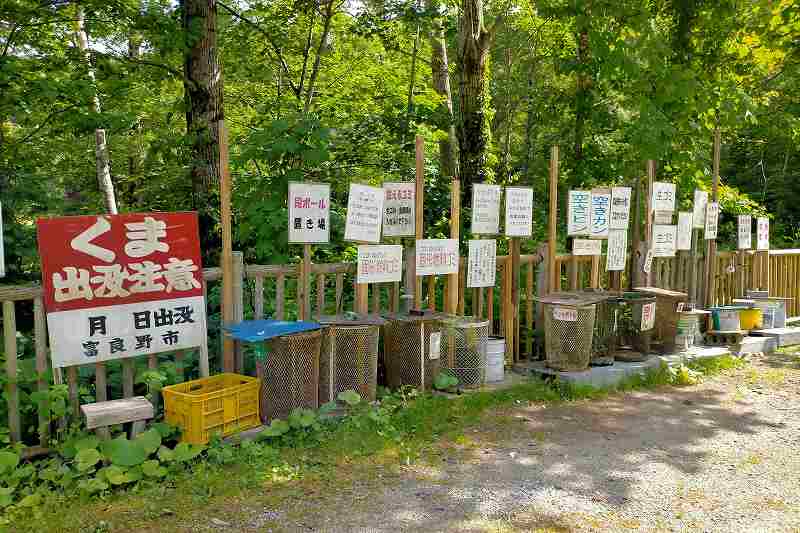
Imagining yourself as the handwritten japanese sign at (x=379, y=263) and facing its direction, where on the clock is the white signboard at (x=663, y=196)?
The white signboard is roughly at 8 o'clock from the handwritten japanese sign.

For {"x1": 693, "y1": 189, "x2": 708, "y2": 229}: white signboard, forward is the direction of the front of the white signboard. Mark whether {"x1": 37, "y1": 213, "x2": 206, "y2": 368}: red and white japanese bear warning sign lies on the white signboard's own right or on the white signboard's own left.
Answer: on the white signboard's own right

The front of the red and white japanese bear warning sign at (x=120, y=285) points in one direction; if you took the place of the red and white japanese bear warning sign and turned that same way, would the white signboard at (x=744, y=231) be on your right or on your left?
on your left

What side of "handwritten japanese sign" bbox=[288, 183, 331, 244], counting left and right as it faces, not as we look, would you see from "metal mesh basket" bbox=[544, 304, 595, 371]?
left

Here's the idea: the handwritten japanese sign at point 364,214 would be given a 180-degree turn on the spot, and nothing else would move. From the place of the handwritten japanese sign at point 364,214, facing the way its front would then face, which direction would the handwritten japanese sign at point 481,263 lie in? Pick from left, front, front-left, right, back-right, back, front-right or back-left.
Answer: front-right

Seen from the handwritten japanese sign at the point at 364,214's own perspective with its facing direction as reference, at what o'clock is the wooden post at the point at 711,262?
The wooden post is roughly at 8 o'clock from the handwritten japanese sign.

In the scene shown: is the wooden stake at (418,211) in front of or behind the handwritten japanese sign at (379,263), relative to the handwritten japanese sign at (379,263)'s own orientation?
behind

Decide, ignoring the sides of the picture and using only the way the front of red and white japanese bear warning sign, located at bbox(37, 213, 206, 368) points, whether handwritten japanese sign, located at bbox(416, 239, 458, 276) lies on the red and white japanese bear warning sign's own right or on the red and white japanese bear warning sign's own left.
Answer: on the red and white japanese bear warning sign's own left
